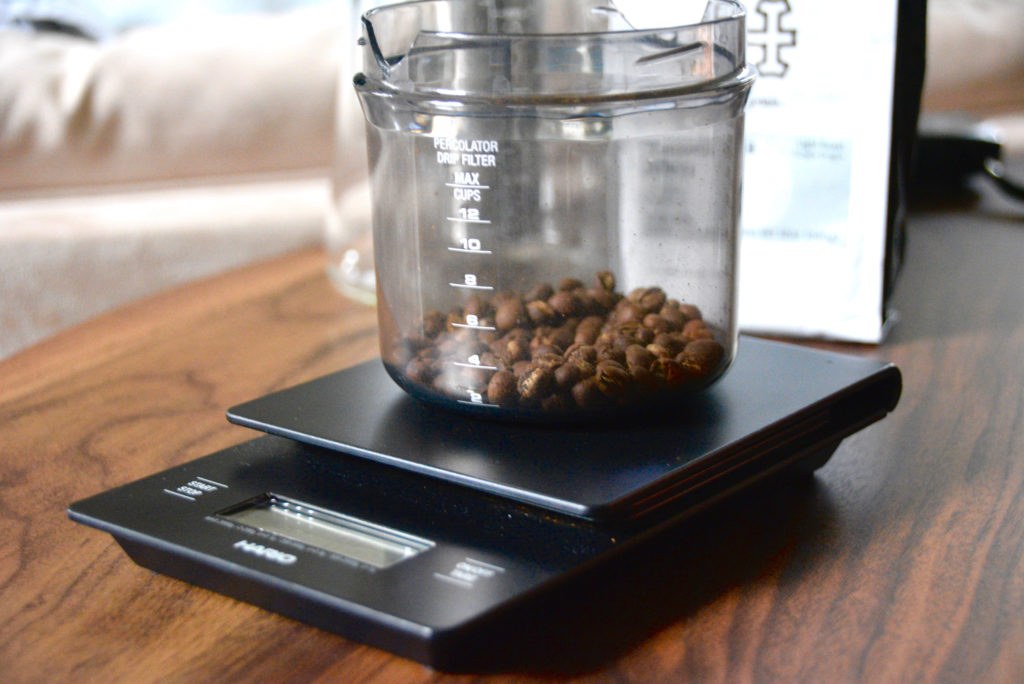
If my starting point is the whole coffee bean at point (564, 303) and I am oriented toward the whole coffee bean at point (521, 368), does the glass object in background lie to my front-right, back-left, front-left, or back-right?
back-right

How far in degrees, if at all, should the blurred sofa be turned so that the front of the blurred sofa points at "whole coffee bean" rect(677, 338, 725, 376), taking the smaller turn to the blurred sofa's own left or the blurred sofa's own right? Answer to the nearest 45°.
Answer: approximately 45° to the blurred sofa's own left

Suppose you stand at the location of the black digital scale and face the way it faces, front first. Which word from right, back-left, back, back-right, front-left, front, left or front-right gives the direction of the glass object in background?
back-right

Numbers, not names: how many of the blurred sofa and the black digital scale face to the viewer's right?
0

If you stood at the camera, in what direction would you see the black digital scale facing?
facing the viewer and to the left of the viewer

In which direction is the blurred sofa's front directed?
toward the camera

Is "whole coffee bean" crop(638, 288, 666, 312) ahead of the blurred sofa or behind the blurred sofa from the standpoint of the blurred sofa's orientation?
ahead
